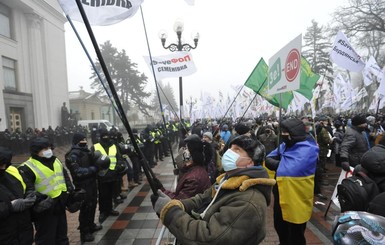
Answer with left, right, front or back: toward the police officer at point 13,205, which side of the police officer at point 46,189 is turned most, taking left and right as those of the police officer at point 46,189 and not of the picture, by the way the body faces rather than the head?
right

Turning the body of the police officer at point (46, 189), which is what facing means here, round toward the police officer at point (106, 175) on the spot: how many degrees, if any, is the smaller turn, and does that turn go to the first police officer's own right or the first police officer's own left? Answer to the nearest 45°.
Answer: approximately 90° to the first police officer's own left

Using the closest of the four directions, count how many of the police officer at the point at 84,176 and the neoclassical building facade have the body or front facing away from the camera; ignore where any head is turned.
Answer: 0

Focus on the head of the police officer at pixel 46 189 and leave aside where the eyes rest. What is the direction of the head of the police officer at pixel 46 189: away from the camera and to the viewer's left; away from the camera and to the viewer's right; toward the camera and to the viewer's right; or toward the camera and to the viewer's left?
toward the camera and to the viewer's right

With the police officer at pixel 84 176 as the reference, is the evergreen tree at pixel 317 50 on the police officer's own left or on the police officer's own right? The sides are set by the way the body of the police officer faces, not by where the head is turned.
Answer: on the police officer's own left

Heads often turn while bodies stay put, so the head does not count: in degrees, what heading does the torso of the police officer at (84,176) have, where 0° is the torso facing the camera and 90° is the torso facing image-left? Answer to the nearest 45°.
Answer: approximately 315°

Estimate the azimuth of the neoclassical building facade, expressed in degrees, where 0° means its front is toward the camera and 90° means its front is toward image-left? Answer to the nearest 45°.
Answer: approximately 315°

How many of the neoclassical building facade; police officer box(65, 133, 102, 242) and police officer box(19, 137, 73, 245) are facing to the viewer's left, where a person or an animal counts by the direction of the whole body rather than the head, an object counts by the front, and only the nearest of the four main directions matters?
0

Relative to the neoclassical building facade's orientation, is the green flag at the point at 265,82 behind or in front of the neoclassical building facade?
in front
